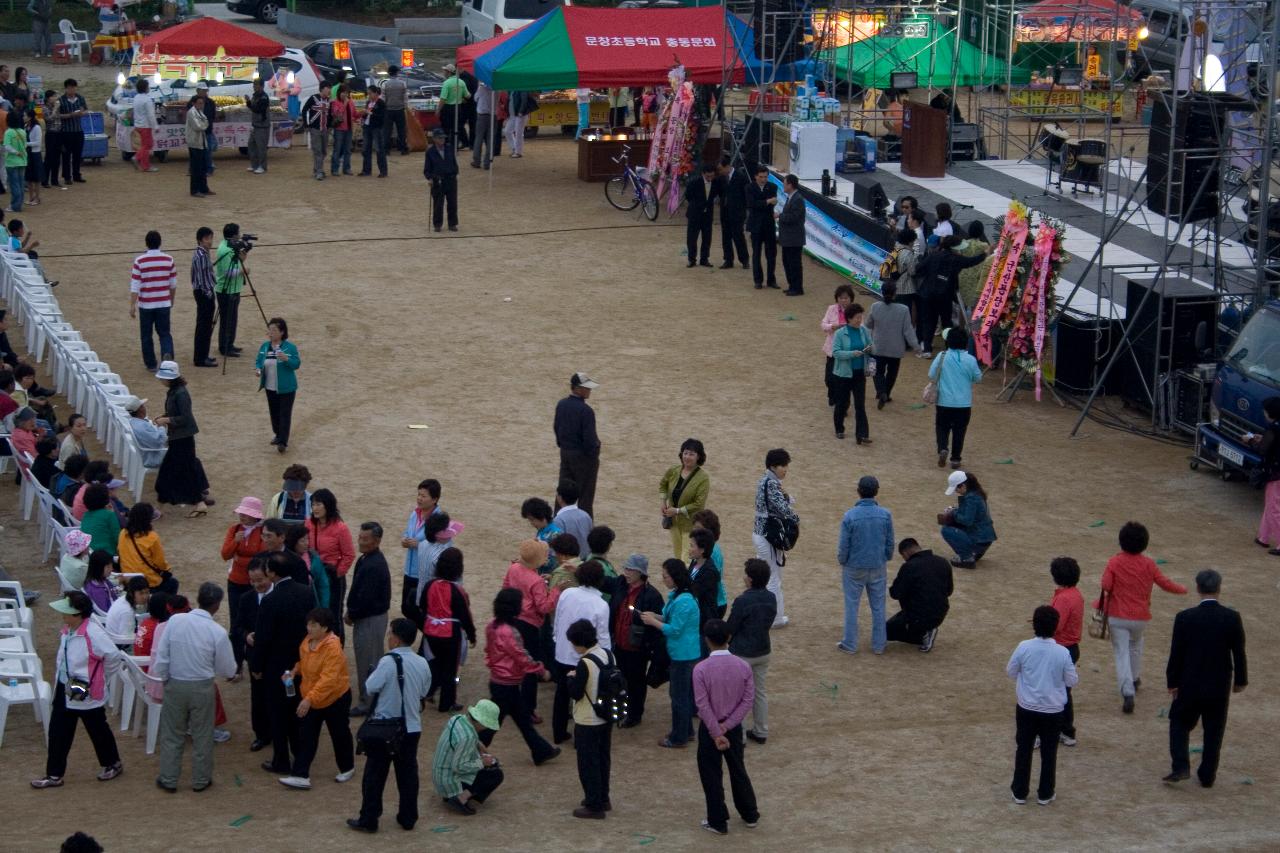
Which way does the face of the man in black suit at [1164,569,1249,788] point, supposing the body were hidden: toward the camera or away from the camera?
away from the camera

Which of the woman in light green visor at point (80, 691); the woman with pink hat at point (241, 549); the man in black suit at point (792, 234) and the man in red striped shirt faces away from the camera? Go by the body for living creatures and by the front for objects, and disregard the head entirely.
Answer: the man in red striped shirt

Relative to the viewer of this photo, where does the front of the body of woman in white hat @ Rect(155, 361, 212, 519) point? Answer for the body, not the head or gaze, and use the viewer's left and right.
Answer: facing to the left of the viewer

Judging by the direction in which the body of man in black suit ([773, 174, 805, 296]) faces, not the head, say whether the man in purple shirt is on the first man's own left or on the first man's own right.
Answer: on the first man's own left

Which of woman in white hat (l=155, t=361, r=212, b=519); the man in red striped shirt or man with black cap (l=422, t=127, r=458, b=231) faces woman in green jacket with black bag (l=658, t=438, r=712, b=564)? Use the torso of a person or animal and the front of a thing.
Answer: the man with black cap

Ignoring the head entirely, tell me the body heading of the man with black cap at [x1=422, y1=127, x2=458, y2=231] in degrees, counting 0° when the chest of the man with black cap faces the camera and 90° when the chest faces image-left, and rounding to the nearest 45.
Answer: approximately 0°

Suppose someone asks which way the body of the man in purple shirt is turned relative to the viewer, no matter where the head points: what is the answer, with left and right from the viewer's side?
facing away from the viewer

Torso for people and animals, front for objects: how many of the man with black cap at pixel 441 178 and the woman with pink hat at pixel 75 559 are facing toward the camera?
1

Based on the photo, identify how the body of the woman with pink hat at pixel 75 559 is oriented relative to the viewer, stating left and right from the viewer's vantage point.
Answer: facing away from the viewer and to the right of the viewer

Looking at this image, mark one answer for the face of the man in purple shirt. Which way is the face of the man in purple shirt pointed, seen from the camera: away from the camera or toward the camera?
away from the camera
